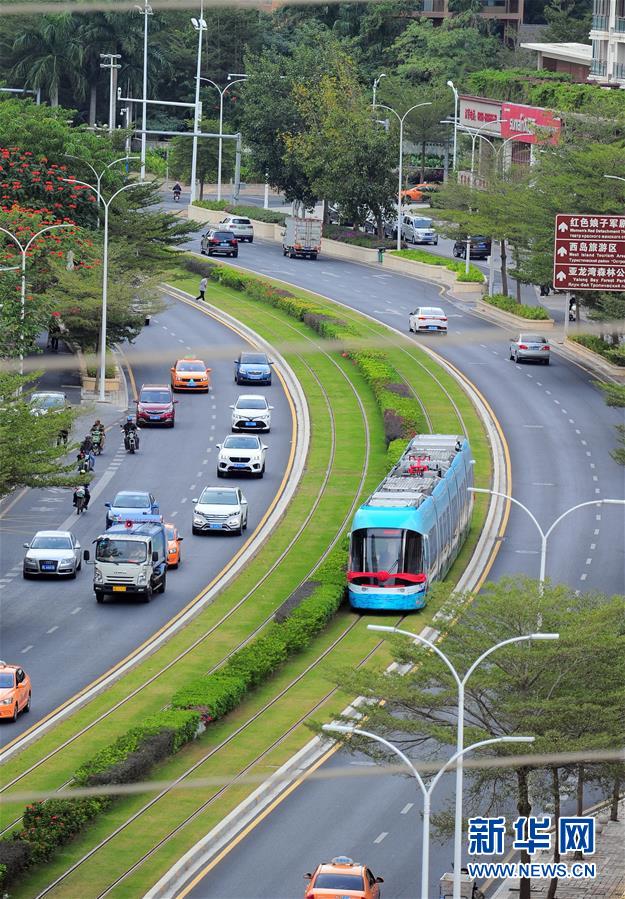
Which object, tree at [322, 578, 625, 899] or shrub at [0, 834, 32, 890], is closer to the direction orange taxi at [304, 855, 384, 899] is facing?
the tree

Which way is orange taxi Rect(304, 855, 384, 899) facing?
away from the camera

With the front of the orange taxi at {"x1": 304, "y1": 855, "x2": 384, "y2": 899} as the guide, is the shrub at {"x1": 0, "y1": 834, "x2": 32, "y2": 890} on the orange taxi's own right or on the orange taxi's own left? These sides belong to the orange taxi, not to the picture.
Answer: on the orange taxi's own left

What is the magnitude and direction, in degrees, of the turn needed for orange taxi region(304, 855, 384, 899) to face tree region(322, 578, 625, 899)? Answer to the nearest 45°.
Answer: approximately 45° to its right

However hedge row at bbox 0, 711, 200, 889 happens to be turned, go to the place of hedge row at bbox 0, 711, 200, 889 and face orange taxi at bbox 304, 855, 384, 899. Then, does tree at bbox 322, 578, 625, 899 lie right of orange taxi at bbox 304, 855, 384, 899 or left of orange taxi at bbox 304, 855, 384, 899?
left

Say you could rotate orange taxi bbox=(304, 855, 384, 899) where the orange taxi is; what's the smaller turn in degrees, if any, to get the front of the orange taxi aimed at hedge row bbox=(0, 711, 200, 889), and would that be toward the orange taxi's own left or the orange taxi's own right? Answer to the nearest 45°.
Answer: approximately 45° to the orange taxi's own left
